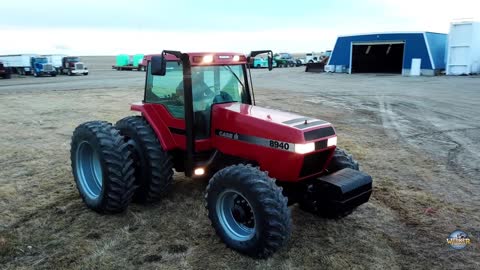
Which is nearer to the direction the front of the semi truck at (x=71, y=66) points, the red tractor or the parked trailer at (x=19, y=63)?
the red tractor

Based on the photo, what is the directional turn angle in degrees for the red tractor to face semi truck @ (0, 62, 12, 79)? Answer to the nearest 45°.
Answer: approximately 180°

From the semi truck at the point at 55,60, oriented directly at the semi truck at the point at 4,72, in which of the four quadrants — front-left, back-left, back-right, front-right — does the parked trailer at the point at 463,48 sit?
back-left

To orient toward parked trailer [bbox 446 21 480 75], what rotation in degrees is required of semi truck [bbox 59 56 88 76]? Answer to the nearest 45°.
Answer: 0° — it already faces it

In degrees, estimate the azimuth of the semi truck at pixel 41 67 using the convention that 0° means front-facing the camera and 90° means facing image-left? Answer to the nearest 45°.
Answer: approximately 315°

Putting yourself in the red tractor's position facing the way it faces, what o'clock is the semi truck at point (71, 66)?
The semi truck is roughly at 7 o'clock from the red tractor.

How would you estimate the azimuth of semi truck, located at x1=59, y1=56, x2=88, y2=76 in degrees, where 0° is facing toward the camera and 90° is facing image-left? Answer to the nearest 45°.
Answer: approximately 315°
